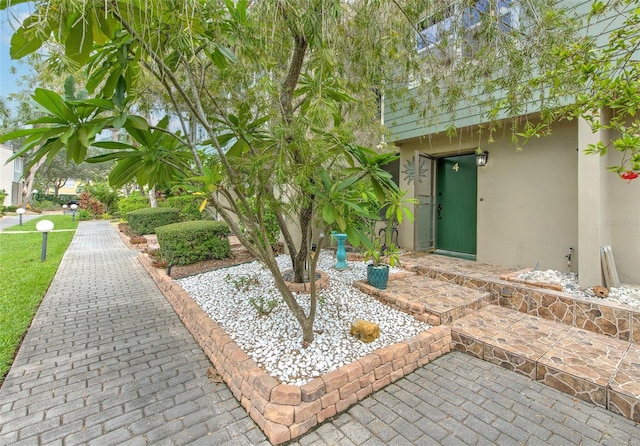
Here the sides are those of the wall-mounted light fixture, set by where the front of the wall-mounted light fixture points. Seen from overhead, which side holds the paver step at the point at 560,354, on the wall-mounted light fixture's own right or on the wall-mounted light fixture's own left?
on the wall-mounted light fixture's own left

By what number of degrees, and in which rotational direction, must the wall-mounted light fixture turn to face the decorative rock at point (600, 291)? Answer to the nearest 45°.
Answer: approximately 90° to its left

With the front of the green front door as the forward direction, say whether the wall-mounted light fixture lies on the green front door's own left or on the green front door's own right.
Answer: on the green front door's own left

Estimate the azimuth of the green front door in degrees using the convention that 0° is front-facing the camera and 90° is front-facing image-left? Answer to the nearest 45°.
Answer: approximately 45°

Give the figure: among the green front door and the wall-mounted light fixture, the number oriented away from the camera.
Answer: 0

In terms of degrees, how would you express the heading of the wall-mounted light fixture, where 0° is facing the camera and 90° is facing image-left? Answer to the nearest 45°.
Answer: approximately 45°

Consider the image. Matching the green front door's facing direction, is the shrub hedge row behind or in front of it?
in front

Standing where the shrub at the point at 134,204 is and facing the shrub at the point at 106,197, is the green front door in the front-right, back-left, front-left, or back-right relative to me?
back-right

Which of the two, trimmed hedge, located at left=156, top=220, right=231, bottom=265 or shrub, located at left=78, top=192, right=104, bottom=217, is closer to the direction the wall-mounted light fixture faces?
the trimmed hedge

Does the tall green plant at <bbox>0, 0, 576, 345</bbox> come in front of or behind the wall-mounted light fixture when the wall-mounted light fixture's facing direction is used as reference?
in front

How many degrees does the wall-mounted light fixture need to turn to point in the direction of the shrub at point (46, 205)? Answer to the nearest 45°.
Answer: approximately 45° to its right

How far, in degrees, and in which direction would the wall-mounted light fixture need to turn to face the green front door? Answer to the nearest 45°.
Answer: approximately 90° to its right

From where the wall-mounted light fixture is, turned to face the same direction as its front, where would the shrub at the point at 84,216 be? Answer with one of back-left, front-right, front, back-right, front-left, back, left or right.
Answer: front-right
